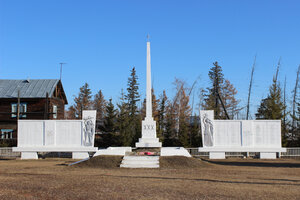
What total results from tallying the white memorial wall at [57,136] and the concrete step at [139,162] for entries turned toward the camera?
2

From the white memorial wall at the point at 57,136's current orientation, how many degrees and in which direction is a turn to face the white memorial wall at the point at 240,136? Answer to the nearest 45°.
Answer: approximately 90° to its left

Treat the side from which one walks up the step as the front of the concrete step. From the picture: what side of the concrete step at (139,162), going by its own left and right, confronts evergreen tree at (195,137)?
back

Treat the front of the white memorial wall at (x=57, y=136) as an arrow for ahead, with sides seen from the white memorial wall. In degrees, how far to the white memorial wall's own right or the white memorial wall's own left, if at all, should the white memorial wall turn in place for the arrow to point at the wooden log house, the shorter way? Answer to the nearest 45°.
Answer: approximately 180°

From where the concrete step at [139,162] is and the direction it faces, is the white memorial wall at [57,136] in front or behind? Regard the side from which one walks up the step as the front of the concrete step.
behind

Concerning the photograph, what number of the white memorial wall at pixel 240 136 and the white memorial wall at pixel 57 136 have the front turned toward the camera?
2

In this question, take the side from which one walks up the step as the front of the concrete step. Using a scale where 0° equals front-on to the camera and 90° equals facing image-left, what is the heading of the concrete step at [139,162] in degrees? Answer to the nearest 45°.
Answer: approximately 0°

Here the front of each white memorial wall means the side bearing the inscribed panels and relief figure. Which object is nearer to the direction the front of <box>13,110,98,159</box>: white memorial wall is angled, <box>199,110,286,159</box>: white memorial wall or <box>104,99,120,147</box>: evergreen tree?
the white memorial wall
